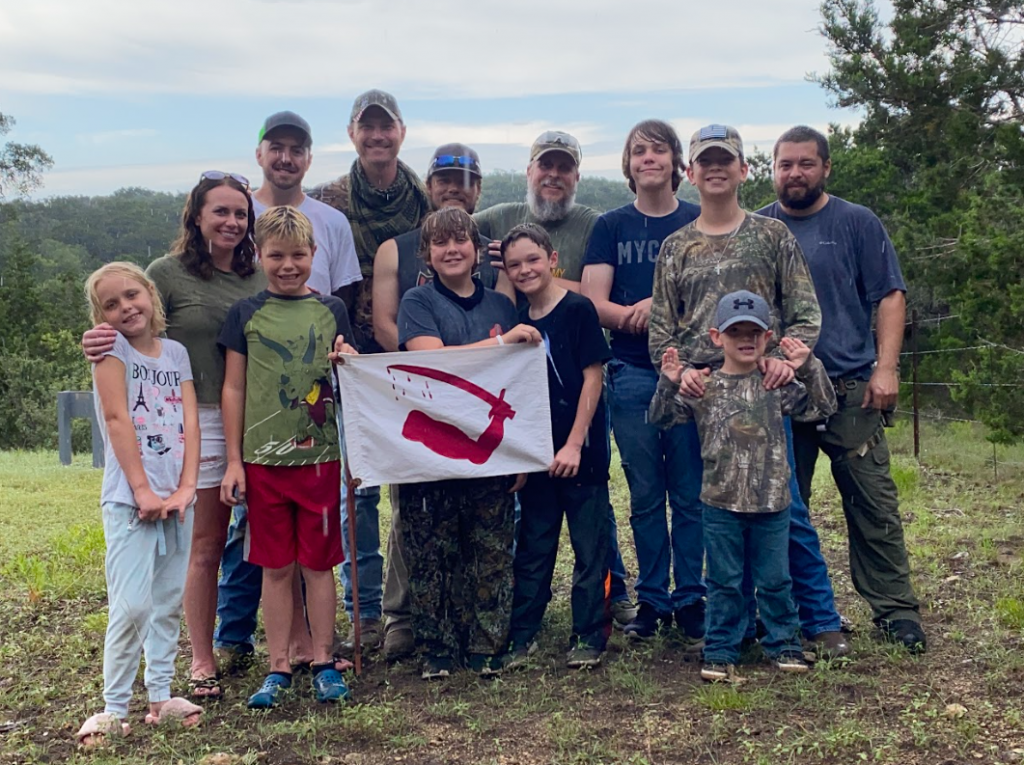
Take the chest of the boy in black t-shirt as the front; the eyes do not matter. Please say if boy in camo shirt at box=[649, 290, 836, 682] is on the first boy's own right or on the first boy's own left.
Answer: on the first boy's own left

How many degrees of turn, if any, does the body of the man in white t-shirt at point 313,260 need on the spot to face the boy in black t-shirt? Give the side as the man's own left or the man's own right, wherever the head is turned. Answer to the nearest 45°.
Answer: approximately 45° to the man's own left

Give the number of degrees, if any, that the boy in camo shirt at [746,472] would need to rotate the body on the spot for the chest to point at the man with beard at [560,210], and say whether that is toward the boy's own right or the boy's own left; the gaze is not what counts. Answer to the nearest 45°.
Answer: approximately 135° to the boy's own right

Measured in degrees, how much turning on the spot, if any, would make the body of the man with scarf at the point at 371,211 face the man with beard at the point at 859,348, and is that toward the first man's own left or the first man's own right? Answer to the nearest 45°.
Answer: approximately 45° to the first man's own left

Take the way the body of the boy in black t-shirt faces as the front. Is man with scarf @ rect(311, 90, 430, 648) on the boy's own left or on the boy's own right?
on the boy's own right

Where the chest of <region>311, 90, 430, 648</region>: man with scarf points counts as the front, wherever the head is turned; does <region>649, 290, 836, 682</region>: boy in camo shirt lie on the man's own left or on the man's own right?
on the man's own left

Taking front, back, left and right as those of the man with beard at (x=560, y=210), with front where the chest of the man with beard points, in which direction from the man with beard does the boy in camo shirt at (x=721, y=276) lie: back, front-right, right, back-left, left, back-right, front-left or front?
front-left
